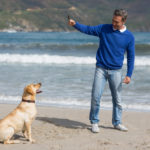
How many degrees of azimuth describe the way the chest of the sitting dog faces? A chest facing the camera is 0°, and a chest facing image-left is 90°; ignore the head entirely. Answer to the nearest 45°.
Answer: approximately 270°

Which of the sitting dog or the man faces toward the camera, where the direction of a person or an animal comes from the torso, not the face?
the man

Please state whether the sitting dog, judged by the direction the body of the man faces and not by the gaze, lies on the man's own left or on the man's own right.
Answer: on the man's own right

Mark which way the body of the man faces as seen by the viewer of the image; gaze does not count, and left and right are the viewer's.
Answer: facing the viewer

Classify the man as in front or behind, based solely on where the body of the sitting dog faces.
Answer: in front

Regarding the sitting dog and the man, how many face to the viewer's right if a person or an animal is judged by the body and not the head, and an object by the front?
1
